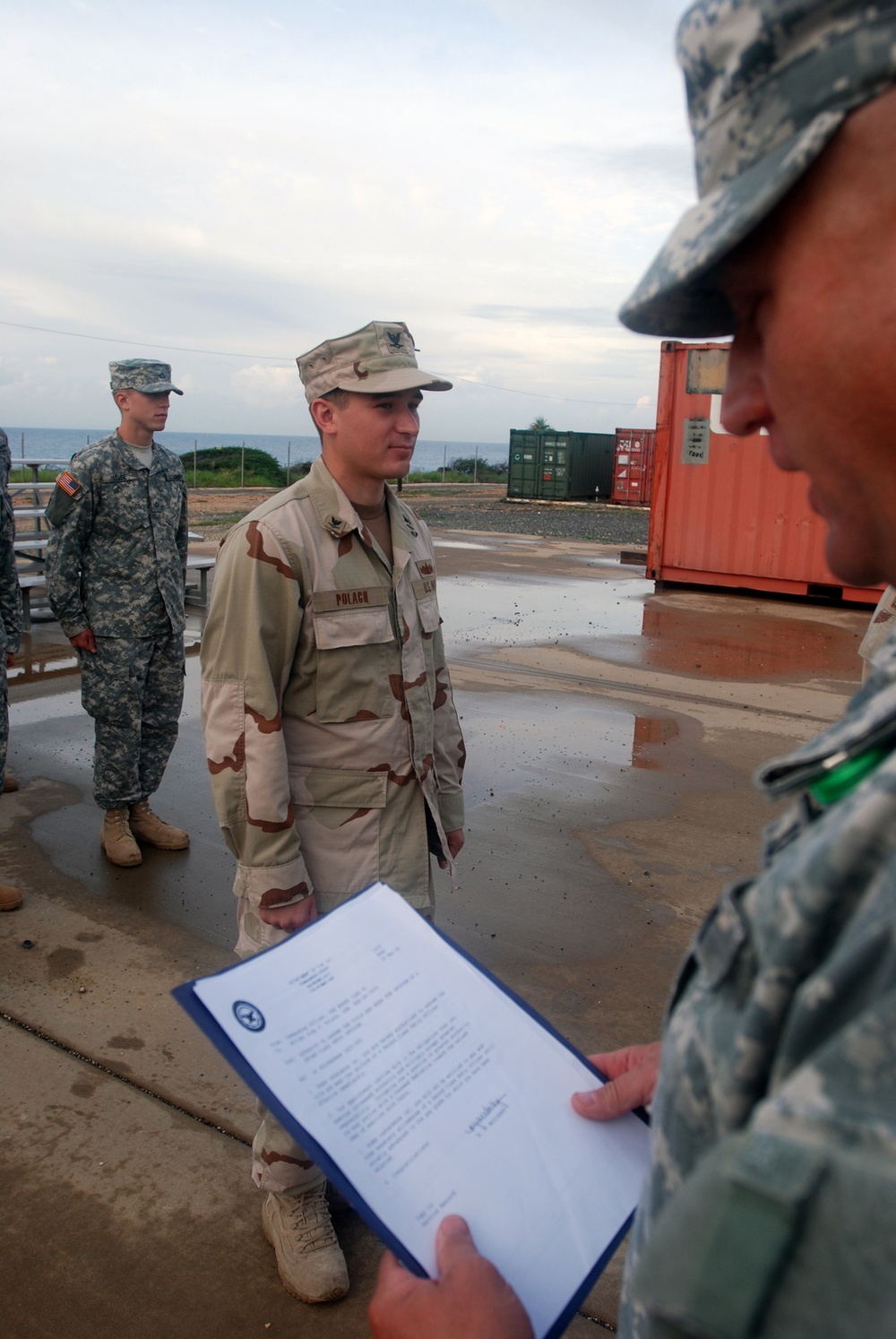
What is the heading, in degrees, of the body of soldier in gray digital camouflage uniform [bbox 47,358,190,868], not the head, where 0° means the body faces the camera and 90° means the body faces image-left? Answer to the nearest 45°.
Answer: approximately 315°

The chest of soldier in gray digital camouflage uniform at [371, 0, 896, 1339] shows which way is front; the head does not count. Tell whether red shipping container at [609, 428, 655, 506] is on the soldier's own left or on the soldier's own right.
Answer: on the soldier's own right

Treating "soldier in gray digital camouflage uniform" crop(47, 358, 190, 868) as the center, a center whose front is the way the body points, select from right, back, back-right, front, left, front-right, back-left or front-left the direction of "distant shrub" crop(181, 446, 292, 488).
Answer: back-left

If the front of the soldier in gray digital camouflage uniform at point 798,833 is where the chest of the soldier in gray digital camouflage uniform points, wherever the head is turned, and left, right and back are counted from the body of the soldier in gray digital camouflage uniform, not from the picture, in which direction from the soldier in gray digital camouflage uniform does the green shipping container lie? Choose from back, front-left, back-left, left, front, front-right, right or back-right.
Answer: right

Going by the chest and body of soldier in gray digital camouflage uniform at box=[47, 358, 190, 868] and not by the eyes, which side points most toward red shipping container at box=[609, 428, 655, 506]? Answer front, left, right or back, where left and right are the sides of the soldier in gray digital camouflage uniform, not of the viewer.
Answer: left

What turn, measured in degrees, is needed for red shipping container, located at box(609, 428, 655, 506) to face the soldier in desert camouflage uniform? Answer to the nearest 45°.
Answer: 0° — it already faces them

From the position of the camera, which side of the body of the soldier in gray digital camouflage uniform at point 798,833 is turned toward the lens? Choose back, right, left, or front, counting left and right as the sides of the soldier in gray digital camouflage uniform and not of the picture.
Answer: left

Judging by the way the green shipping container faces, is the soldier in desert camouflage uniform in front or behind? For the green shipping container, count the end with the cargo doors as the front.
in front

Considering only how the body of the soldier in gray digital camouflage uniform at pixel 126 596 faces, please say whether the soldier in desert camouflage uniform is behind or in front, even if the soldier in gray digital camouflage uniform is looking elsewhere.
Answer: in front
